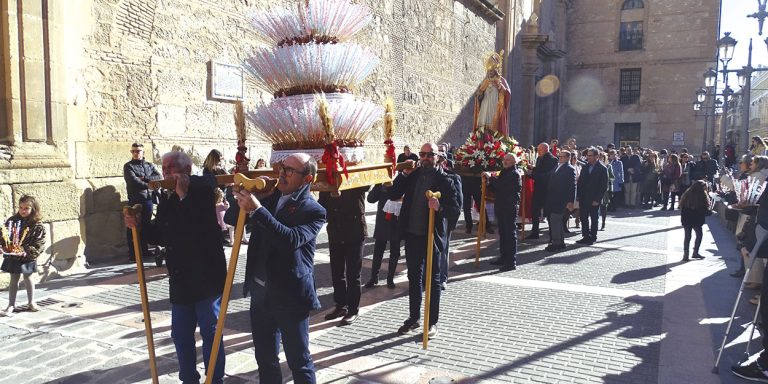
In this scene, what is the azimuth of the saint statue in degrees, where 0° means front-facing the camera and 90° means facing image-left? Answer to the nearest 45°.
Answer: approximately 45°

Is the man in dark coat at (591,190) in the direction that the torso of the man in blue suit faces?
no

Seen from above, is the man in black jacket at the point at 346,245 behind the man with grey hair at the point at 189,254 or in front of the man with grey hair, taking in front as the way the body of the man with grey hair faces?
behind

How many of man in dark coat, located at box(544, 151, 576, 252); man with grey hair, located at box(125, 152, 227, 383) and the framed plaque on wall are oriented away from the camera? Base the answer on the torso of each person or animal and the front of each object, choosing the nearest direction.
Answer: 0

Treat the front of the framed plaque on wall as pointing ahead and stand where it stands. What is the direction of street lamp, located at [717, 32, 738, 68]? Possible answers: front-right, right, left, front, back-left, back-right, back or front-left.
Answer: front-left

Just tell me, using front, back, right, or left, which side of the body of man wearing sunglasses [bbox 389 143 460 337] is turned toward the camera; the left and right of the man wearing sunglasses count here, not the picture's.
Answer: front

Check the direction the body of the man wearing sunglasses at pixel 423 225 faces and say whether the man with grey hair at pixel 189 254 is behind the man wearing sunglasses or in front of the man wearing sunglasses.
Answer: in front

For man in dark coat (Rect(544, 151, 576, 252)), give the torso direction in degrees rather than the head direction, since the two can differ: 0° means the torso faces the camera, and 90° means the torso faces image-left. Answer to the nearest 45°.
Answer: approximately 45°

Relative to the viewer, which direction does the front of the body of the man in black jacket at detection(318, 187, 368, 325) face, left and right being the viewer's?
facing the viewer and to the left of the viewer

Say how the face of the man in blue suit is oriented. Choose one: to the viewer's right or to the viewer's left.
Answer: to the viewer's left

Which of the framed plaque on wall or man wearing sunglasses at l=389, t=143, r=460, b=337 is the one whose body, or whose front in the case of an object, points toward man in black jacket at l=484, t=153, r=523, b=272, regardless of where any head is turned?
the framed plaque on wall

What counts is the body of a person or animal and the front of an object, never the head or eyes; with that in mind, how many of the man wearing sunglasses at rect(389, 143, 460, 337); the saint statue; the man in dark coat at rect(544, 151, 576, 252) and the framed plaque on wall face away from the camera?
0

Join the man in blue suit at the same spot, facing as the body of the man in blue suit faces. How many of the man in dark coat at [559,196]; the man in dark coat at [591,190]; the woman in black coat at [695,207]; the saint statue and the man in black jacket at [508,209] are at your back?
5

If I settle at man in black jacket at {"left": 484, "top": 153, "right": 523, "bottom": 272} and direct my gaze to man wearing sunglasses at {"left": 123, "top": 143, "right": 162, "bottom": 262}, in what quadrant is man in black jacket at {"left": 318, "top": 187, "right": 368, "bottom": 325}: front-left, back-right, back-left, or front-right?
front-left

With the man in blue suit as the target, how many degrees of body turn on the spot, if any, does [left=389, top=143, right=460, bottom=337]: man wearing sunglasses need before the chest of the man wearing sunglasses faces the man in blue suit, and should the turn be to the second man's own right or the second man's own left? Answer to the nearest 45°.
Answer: approximately 45° to the second man's own right

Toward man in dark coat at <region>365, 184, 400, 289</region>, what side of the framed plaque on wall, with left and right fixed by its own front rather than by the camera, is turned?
front

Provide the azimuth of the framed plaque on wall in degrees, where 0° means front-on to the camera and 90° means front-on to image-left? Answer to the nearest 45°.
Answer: approximately 315°

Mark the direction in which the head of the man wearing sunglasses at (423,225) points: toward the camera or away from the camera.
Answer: toward the camera

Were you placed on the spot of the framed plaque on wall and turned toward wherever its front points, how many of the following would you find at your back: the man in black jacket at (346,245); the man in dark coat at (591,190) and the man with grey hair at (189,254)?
0
